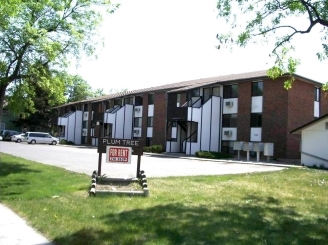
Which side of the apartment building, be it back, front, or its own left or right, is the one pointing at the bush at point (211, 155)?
front

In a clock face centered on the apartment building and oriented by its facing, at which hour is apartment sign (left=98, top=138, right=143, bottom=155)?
The apartment sign is roughly at 11 o'clock from the apartment building.

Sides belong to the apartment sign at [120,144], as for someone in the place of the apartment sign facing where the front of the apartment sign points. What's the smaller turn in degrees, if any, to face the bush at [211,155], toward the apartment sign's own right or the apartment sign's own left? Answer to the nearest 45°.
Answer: approximately 180°

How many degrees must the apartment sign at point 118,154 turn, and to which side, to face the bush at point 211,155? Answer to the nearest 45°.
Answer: approximately 180°

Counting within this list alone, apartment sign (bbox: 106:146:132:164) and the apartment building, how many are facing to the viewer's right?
0

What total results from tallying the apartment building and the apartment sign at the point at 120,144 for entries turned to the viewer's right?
0

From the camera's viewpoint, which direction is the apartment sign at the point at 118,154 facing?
toward the camera

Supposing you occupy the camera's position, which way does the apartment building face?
facing the viewer and to the left of the viewer

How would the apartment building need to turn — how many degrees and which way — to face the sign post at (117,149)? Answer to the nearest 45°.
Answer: approximately 45° to its left
